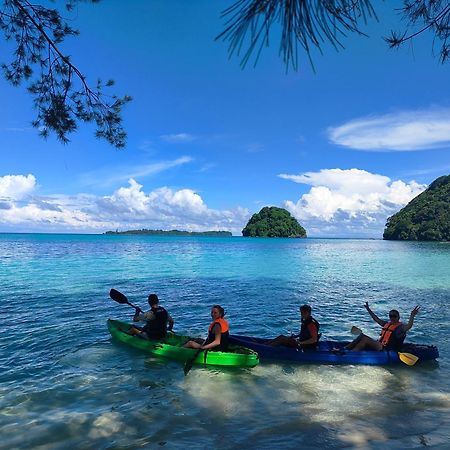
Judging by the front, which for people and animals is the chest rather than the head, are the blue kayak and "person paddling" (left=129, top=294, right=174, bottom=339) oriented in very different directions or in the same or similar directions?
same or similar directions

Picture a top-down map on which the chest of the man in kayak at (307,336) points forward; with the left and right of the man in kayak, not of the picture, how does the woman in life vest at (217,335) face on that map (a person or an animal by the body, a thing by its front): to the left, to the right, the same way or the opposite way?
the same way

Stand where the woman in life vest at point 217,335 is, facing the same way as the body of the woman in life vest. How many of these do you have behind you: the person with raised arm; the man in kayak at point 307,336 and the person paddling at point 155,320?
2

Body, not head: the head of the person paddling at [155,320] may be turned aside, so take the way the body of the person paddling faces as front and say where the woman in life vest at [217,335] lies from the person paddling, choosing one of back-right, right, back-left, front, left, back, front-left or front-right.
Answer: back

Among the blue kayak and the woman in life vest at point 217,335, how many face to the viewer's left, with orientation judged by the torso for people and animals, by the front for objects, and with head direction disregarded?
2

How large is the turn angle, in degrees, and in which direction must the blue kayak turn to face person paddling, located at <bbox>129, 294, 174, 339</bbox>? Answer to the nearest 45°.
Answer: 0° — it already faces them

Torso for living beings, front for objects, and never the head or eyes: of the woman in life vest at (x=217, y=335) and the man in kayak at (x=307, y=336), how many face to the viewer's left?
2

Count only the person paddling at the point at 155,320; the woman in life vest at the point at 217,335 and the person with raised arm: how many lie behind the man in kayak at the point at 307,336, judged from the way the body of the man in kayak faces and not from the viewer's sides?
1

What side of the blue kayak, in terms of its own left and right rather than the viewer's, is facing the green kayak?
front

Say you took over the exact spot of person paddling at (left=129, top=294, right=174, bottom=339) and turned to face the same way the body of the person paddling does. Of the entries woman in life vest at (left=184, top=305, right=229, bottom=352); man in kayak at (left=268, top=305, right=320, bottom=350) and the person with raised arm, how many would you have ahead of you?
0

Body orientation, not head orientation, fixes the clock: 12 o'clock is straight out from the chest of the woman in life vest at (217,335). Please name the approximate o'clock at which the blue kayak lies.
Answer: The blue kayak is roughly at 6 o'clock from the woman in life vest.

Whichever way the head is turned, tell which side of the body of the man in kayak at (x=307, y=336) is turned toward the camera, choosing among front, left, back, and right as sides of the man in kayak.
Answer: left

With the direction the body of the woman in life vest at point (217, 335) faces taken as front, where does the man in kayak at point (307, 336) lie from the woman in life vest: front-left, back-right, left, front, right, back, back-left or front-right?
back

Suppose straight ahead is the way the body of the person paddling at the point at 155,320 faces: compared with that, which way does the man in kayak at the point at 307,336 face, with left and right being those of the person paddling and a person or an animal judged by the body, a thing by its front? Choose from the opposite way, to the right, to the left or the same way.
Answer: the same way

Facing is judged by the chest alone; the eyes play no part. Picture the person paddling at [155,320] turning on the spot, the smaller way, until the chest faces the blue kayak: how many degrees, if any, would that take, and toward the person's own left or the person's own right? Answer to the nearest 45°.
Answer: approximately 180°

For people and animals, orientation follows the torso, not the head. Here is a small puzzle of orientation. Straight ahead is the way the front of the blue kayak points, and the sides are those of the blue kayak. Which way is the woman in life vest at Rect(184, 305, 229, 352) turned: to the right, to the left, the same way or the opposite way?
the same way

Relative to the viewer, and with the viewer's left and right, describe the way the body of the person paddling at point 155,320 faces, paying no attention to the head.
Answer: facing away from the viewer and to the left of the viewer

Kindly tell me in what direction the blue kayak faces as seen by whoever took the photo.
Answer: facing to the left of the viewer

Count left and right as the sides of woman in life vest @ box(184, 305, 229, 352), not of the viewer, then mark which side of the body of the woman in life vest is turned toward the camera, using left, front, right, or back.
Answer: left
